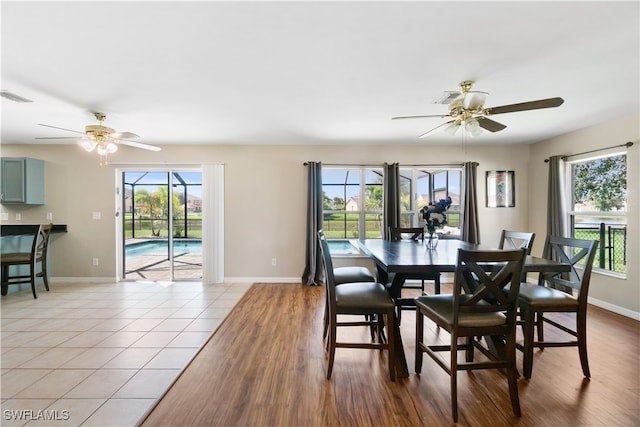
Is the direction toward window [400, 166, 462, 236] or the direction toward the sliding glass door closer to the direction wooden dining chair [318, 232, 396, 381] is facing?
the window

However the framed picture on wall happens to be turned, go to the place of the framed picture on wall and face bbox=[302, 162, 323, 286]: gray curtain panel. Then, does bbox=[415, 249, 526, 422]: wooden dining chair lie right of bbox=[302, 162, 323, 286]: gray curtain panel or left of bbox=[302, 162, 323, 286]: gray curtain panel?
left

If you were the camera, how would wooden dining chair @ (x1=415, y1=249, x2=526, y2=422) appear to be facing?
facing away from the viewer and to the left of the viewer

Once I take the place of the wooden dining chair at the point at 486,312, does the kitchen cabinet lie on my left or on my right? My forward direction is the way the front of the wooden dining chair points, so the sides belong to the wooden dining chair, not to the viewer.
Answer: on my left

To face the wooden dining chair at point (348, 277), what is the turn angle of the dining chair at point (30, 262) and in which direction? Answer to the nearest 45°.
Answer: approximately 180°

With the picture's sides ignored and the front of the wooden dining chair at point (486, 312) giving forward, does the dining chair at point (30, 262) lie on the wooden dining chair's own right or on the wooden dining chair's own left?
on the wooden dining chair's own left

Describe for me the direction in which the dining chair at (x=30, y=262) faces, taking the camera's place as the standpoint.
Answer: facing away from the viewer and to the left of the viewer

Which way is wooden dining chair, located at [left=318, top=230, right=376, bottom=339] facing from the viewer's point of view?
to the viewer's right

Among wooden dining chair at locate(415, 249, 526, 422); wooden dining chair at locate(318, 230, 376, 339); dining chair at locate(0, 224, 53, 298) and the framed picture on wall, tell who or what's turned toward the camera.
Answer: the framed picture on wall

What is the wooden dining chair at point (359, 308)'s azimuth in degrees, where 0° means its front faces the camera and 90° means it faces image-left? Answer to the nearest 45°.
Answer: approximately 270°

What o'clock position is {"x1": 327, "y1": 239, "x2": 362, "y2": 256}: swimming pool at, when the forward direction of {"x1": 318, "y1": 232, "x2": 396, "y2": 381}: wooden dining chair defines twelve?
The swimming pool is roughly at 9 o'clock from the wooden dining chair.

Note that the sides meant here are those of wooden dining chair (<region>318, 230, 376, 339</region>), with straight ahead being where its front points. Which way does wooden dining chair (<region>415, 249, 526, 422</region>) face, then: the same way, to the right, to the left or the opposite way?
to the left

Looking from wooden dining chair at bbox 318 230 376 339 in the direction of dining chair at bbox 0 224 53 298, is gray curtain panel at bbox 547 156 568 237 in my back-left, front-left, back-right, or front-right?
back-right
